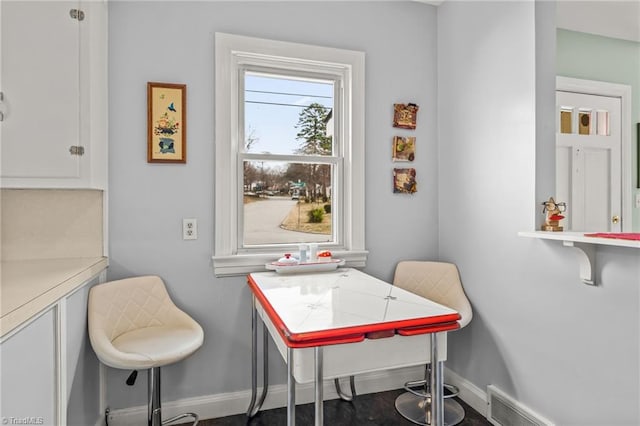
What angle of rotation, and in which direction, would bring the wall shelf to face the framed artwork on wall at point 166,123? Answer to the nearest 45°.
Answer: approximately 45° to its right

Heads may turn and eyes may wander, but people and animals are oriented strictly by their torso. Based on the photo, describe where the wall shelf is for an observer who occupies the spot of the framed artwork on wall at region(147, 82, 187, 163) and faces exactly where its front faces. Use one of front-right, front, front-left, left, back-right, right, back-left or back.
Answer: front-left

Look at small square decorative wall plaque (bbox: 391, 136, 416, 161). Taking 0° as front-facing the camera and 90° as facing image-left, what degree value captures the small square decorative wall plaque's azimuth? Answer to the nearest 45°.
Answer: approximately 0°

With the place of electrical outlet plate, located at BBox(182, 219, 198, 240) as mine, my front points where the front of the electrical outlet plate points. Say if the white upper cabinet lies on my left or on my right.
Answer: on my right

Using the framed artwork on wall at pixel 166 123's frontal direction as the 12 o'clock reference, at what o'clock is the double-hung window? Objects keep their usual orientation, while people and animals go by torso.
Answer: The double-hung window is roughly at 9 o'clock from the framed artwork on wall.

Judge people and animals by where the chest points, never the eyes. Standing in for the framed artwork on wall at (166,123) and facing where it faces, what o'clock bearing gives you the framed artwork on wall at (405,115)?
the framed artwork on wall at (405,115) is roughly at 9 o'clock from the framed artwork on wall at (166,123).

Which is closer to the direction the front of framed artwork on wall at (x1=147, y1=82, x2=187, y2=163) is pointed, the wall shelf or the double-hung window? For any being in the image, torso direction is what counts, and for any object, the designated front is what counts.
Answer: the wall shelf
